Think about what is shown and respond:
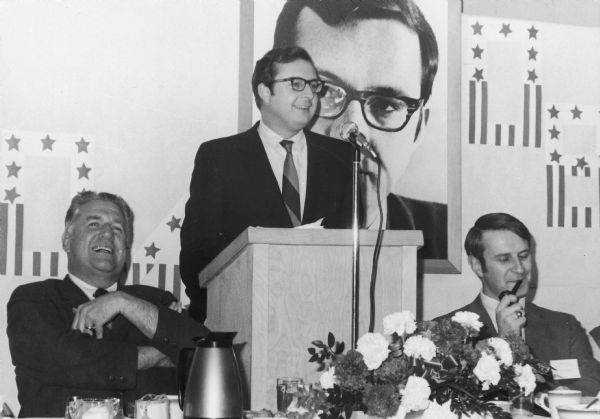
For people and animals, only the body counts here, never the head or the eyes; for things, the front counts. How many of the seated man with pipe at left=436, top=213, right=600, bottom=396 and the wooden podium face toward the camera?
2

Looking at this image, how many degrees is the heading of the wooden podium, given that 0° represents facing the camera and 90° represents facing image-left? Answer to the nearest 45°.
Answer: approximately 0°

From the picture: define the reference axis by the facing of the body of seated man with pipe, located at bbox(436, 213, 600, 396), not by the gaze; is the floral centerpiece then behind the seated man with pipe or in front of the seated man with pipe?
in front

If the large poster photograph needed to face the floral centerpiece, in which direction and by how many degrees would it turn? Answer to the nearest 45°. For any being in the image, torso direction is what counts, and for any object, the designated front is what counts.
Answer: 0° — it already faces it

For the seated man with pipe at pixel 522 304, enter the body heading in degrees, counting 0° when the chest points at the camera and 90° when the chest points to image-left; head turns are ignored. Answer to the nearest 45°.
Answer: approximately 0°

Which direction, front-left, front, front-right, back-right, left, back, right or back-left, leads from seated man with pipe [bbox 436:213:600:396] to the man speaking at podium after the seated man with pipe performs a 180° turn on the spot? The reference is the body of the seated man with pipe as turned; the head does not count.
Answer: left

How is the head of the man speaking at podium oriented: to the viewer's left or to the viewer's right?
to the viewer's right

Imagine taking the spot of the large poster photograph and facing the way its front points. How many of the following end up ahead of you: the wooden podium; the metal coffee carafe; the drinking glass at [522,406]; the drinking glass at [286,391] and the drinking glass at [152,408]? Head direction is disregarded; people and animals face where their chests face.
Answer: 5

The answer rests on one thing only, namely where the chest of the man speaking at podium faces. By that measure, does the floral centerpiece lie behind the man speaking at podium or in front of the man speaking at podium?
in front

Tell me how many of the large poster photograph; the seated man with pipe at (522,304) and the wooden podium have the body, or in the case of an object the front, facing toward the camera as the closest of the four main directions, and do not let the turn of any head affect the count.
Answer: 3

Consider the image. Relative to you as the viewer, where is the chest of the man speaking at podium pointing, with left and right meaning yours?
facing the viewer and to the right of the viewer

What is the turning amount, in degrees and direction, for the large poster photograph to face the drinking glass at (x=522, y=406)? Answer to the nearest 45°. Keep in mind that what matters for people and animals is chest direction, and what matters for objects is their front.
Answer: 0° — it already faces it

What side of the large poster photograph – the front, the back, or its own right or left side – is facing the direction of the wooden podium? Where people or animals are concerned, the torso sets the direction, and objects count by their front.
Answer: front
